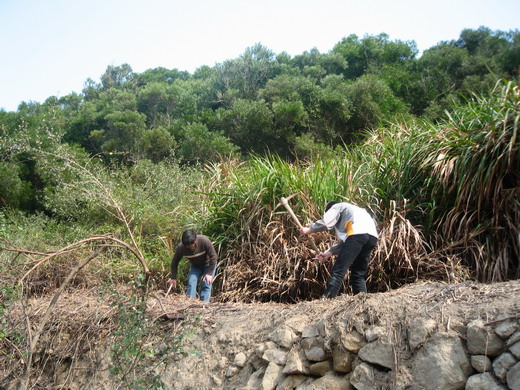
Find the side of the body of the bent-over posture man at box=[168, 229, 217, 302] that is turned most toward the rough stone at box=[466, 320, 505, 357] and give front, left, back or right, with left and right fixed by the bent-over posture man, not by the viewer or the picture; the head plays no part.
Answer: left

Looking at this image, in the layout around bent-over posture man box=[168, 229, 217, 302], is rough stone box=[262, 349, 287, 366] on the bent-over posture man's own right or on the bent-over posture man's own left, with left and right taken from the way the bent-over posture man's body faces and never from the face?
on the bent-over posture man's own left

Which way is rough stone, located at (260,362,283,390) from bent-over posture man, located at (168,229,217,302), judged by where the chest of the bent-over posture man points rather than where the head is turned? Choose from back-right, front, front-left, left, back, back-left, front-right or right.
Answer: front-left

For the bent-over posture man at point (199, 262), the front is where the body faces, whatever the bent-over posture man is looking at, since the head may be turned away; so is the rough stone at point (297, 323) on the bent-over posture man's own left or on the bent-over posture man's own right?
on the bent-over posture man's own left

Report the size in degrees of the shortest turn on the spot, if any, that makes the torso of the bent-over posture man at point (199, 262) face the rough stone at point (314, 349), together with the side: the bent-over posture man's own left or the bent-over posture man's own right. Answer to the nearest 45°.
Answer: approximately 45° to the bent-over posture man's own left

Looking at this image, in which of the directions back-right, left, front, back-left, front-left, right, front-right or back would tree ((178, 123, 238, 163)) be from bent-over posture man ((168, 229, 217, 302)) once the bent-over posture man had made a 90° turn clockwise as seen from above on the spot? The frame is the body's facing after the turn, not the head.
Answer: front-right

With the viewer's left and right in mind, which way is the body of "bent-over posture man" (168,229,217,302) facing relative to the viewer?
facing the viewer and to the left of the viewer

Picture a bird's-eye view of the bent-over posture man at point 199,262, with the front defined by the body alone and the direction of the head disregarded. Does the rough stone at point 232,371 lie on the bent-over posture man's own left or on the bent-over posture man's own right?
on the bent-over posture man's own left

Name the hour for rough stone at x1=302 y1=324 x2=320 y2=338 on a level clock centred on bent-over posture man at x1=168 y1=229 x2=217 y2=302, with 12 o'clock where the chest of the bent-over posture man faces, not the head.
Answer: The rough stone is roughly at 10 o'clock from the bent-over posture man.

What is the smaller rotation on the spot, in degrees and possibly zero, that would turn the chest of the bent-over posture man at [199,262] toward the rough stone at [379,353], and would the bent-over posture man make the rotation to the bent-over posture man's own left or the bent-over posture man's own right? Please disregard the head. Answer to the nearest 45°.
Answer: approximately 45° to the bent-over posture man's own left

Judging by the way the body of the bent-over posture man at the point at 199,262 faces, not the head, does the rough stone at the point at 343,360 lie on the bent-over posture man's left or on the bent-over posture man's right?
on the bent-over posture man's left

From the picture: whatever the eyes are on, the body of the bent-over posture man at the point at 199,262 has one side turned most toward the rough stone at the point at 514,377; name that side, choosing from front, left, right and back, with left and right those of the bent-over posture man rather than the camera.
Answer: left

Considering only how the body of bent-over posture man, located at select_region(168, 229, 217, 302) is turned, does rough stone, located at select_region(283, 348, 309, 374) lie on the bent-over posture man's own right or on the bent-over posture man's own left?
on the bent-over posture man's own left
